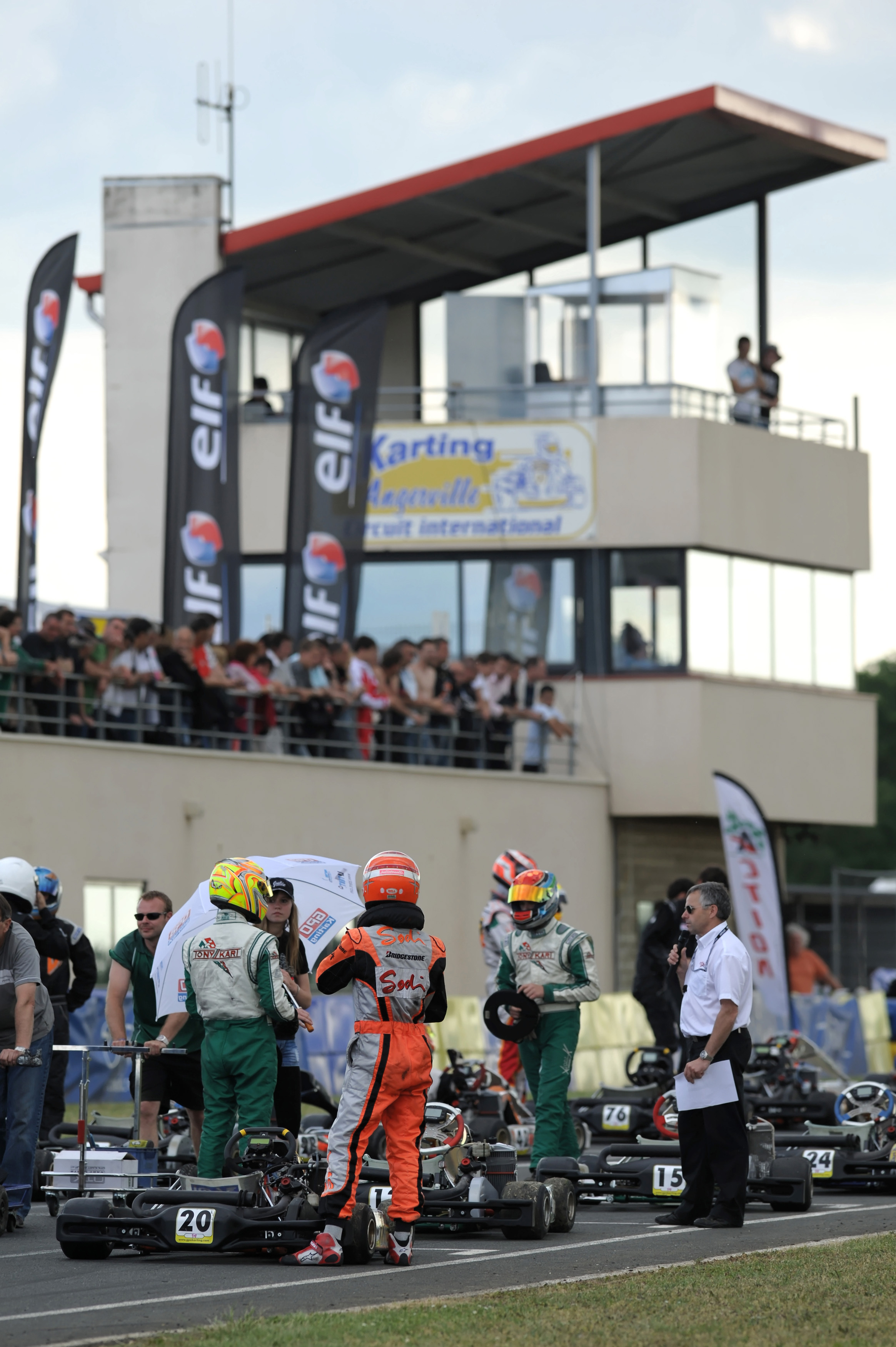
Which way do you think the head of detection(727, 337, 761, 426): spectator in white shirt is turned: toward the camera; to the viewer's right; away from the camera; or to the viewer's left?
toward the camera

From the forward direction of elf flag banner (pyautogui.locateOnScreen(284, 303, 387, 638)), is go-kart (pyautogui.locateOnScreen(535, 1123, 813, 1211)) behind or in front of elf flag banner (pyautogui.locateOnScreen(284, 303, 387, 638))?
in front

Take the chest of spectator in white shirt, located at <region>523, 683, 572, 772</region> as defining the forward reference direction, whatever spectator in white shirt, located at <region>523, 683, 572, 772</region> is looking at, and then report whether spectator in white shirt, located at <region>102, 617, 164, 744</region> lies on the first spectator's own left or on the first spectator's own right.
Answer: on the first spectator's own right

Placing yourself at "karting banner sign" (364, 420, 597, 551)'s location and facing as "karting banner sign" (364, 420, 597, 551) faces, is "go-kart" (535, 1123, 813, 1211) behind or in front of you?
in front

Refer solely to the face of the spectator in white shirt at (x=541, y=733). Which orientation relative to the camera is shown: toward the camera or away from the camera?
toward the camera

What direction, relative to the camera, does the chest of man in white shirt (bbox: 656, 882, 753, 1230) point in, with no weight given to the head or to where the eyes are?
to the viewer's left

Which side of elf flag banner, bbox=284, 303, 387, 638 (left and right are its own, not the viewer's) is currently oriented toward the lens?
front

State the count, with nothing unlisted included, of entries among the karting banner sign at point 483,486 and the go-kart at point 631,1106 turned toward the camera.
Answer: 1

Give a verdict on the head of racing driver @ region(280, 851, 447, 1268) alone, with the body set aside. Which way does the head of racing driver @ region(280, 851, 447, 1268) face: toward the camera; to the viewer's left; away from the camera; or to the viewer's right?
away from the camera

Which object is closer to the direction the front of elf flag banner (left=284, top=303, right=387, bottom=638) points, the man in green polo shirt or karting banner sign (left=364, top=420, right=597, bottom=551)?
the man in green polo shirt

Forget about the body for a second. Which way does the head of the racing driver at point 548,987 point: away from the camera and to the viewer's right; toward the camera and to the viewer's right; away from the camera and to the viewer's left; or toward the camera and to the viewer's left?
toward the camera and to the viewer's left

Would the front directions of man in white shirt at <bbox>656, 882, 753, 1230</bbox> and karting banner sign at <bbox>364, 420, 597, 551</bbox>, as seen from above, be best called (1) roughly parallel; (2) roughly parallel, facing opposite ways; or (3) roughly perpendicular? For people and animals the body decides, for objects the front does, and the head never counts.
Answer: roughly perpendicular

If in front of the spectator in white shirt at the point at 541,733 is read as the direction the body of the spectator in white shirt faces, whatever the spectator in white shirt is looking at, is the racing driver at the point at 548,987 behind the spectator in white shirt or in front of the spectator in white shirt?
in front

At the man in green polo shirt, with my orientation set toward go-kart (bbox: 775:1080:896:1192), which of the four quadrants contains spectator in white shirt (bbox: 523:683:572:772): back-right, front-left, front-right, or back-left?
front-left

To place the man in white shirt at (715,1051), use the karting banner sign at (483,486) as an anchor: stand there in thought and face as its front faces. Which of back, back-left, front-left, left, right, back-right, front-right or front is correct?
front
